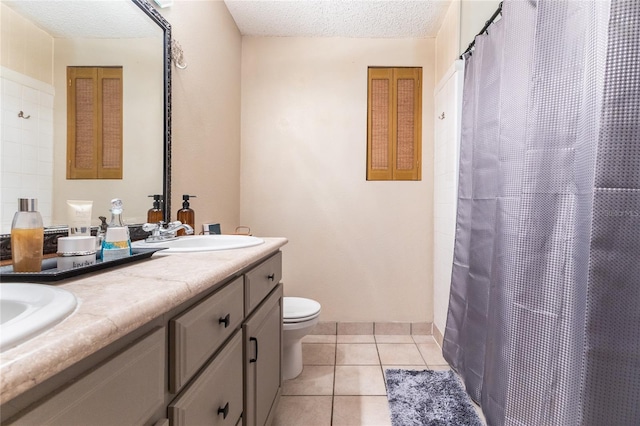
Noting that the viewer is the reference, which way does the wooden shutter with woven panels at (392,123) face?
facing the viewer

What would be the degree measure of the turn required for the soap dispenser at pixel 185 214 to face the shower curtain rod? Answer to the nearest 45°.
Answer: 0° — it already faces it

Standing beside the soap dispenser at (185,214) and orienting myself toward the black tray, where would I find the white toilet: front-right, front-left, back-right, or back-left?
back-left

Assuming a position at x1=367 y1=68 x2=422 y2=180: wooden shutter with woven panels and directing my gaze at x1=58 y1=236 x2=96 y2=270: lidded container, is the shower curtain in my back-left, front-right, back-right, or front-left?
front-left

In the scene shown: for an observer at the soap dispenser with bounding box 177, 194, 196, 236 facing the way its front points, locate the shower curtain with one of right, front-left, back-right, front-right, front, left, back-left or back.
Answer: front-right

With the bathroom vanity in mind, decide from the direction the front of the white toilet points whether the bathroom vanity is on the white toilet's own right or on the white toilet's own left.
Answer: on the white toilet's own right

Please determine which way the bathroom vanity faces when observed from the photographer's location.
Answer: facing the viewer and to the right of the viewer

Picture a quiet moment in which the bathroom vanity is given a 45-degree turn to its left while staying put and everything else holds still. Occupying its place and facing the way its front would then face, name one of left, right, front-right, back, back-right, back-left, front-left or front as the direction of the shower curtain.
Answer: front

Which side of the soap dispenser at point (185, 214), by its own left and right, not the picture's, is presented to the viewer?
right

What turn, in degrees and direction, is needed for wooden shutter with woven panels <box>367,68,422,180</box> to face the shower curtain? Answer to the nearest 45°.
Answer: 0° — it already faces it
